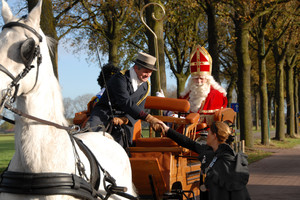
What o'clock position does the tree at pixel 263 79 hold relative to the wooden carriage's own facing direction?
The tree is roughly at 5 o'clock from the wooden carriage.

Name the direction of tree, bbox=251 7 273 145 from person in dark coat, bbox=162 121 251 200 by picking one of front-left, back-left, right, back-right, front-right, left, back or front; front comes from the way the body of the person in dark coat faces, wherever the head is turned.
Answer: right

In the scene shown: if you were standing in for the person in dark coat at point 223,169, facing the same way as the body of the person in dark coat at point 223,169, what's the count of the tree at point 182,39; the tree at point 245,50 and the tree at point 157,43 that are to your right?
3

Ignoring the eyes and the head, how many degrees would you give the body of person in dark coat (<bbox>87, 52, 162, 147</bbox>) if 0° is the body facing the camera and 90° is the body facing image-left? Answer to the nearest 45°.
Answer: approximately 315°

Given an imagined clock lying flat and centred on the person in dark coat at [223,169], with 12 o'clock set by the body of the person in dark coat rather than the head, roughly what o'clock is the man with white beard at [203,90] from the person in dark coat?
The man with white beard is roughly at 3 o'clock from the person in dark coat.

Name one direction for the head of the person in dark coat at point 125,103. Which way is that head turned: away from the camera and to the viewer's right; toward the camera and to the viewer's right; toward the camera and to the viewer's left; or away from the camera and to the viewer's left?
toward the camera and to the viewer's right

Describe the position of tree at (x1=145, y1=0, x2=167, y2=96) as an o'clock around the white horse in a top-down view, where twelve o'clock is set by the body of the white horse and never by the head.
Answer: The tree is roughly at 5 o'clock from the white horse.

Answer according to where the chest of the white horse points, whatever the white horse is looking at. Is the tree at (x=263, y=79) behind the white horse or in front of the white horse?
behind

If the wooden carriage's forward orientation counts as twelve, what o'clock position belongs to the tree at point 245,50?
The tree is roughly at 5 o'clock from the wooden carriage.

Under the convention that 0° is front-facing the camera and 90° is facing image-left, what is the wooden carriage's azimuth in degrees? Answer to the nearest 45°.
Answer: approximately 45°

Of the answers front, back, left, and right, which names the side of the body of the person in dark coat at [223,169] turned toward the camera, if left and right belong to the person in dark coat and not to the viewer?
left

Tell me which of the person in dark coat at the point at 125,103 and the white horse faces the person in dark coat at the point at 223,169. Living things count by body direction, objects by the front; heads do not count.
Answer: the person in dark coat at the point at 125,103
